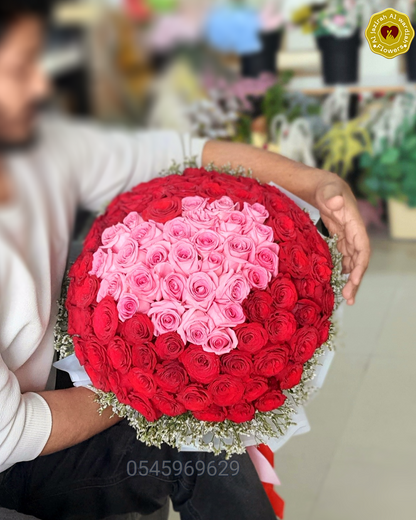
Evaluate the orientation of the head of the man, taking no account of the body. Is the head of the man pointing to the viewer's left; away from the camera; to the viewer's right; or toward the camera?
to the viewer's right

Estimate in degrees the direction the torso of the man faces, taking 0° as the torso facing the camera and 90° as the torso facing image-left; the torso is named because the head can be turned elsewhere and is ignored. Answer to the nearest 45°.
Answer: approximately 315°

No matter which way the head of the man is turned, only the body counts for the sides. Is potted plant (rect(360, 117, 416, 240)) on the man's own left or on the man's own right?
on the man's own left
